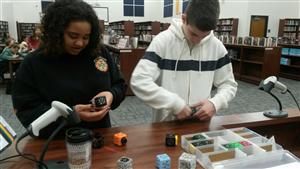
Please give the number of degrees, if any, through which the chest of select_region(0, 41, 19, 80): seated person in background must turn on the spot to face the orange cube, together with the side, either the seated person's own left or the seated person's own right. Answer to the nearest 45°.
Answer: approximately 90° to the seated person's own right

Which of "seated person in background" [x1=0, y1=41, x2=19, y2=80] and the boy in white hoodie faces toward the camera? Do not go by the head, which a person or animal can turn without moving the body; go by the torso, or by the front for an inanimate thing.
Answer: the boy in white hoodie

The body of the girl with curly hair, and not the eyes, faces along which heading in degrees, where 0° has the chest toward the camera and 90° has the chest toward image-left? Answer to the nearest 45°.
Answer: approximately 315°

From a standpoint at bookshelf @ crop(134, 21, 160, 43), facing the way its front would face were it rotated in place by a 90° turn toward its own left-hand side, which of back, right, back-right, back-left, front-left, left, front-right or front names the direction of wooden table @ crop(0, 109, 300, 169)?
front-right

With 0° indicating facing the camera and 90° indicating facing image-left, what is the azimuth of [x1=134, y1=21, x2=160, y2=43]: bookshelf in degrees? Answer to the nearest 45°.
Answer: approximately 45°

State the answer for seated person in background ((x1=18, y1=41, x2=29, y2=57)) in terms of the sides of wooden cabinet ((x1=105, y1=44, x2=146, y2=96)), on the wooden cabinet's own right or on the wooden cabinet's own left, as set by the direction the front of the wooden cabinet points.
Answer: on the wooden cabinet's own right

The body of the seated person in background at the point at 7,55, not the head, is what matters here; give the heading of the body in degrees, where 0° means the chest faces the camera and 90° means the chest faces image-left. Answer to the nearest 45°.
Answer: approximately 270°

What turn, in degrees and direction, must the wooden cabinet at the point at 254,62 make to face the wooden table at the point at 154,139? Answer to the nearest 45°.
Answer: approximately 45° to its left

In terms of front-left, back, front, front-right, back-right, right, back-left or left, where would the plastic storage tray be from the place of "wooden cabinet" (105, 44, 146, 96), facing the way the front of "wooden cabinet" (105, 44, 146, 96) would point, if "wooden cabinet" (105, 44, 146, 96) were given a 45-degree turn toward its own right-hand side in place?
left

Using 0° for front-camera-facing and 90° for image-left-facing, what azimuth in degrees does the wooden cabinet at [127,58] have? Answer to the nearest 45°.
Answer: approximately 45°

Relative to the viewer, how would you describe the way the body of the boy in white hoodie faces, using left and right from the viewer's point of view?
facing the viewer

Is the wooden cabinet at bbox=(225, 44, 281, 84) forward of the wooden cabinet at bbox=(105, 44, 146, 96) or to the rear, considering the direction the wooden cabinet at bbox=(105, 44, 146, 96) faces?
to the rear

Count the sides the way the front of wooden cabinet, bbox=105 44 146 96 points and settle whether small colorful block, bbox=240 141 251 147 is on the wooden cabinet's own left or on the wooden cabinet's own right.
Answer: on the wooden cabinet's own left

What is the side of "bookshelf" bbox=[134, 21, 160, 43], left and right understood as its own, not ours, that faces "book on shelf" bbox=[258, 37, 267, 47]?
left
